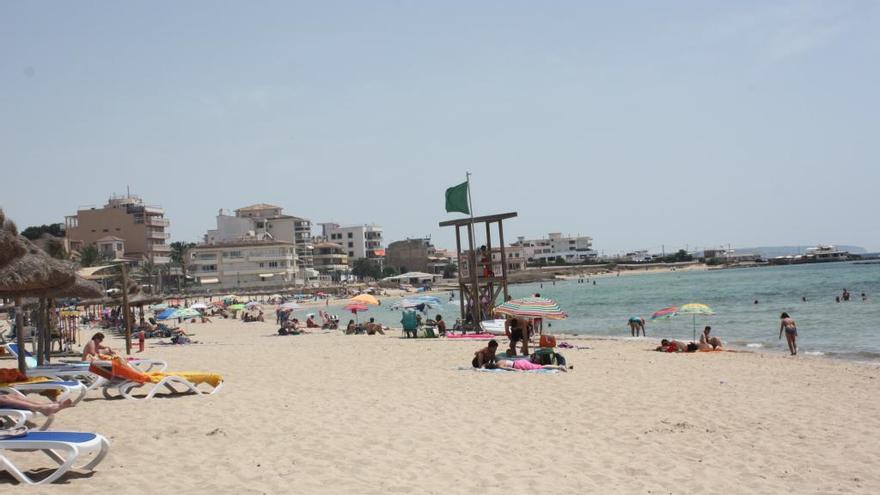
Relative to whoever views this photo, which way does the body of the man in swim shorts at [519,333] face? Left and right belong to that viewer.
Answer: facing away from the viewer

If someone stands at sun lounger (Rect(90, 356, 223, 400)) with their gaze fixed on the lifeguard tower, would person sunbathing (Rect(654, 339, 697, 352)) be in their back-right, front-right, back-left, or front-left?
front-right

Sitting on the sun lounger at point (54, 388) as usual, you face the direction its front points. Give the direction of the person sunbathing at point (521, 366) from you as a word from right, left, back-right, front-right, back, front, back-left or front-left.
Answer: front

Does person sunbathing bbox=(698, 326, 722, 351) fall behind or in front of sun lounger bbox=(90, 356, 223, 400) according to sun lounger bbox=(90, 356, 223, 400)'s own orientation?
in front

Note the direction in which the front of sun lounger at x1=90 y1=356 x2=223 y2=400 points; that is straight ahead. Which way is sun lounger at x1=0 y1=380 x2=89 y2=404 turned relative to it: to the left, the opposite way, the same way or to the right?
the same way

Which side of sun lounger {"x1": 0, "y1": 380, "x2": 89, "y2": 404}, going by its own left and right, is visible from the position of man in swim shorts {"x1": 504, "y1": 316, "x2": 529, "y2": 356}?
front

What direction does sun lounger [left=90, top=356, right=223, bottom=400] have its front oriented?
to the viewer's right

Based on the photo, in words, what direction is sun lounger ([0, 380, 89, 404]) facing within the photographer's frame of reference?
facing to the right of the viewer

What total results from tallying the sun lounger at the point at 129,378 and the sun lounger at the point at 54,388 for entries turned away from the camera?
0

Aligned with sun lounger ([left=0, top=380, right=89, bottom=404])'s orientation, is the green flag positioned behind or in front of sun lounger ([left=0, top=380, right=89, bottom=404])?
in front
